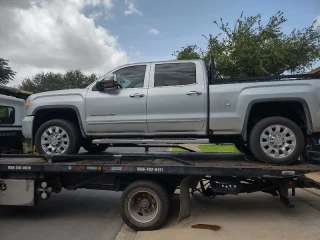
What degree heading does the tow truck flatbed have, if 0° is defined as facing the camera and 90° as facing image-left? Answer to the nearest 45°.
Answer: approximately 90°

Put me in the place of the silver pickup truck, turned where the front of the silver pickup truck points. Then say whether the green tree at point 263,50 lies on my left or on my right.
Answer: on my right

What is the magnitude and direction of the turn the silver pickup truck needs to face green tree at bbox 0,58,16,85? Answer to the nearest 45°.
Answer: approximately 45° to its right

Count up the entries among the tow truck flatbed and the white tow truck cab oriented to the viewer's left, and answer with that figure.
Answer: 2

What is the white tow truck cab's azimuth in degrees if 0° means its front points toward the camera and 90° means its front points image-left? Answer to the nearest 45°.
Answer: approximately 90°

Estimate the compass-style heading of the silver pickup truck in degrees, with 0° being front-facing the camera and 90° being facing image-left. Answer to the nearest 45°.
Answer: approximately 90°
